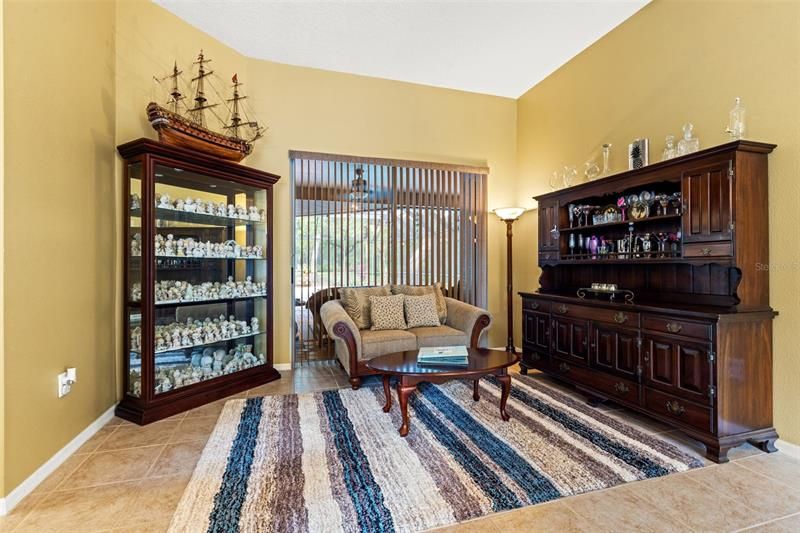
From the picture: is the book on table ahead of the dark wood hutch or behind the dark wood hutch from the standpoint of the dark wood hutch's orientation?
ahead

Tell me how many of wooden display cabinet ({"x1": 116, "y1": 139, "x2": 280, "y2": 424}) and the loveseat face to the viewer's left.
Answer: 0

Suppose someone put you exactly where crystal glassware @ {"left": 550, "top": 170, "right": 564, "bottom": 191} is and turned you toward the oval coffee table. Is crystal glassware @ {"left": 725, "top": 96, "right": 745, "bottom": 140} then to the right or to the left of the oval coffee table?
left

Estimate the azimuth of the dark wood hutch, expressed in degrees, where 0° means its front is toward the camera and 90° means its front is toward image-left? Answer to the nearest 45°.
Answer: approximately 45°

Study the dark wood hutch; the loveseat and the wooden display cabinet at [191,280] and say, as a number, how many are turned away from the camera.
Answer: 0

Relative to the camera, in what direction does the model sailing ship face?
facing away from the viewer and to the right of the viewer

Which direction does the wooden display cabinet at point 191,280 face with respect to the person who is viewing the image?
facing the viewer and to the right of the viewer

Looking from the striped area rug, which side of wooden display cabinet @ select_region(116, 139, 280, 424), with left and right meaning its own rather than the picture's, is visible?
front

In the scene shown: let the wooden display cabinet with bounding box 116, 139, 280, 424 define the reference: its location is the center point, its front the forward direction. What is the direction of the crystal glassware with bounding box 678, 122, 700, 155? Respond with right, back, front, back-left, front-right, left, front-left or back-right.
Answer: front

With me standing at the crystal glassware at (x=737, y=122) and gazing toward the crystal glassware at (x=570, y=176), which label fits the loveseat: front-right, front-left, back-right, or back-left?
front-left

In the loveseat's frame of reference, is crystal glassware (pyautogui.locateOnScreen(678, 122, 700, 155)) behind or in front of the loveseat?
in front

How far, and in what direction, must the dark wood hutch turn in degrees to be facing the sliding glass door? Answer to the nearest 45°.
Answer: approximately 45° to its right

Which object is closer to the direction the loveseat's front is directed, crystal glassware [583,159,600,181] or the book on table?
the book on table

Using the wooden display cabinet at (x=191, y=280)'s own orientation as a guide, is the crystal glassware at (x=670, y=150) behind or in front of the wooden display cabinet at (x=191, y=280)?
in front
